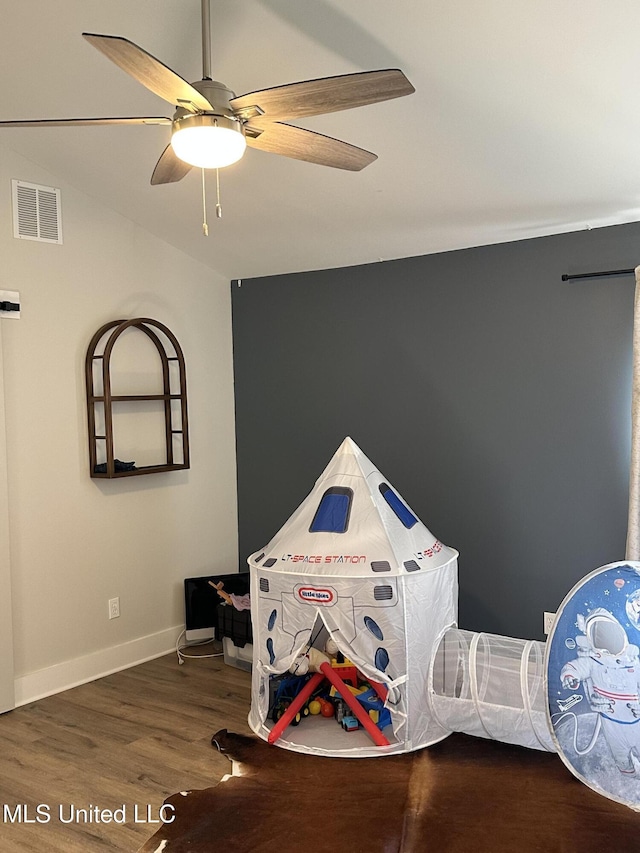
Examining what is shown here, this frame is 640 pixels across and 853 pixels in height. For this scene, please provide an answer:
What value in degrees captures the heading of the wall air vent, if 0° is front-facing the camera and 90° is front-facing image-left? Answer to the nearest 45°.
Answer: approximately 315°

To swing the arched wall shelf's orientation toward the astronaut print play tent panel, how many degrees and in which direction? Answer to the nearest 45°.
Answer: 0° — it already faces it
